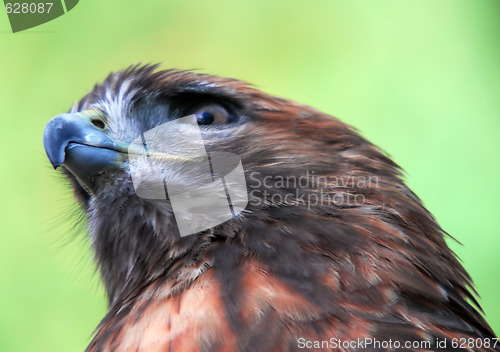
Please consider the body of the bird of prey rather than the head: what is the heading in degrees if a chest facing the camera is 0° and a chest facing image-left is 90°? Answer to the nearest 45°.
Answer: approximately 90°
